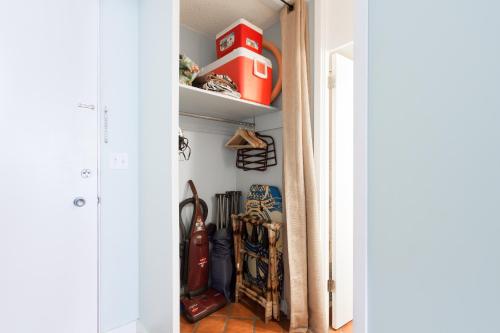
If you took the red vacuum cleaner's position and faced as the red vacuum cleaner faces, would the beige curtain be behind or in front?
in front

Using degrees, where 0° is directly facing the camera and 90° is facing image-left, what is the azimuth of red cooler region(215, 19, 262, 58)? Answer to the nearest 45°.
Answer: approximately 45°

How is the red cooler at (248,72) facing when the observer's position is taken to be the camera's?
facing the viewer and to the left of the viewer
